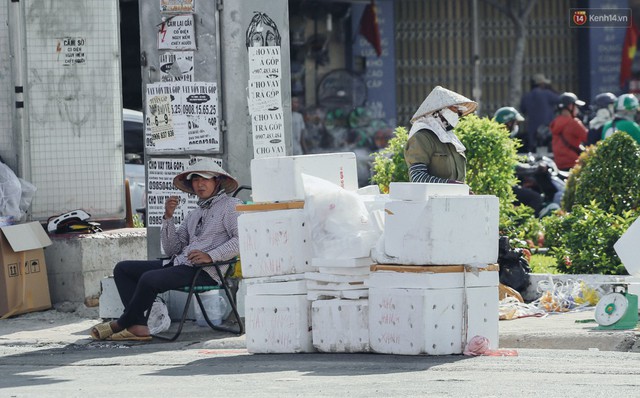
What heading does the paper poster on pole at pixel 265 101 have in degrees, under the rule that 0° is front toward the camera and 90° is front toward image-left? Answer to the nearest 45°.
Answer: approximately 0°

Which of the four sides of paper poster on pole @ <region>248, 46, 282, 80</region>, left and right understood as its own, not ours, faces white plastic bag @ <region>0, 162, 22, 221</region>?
right

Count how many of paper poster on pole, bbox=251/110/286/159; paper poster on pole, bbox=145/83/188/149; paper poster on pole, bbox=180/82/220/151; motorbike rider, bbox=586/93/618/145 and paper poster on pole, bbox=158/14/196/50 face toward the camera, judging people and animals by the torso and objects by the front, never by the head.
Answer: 4

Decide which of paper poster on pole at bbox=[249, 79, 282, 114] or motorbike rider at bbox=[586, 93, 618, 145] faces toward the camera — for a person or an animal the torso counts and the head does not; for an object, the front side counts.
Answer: the paper poster on pole

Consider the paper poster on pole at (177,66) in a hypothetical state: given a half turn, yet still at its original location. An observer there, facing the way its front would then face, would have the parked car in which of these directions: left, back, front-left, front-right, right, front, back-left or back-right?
front

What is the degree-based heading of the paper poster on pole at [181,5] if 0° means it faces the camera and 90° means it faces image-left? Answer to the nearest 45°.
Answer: approximately 0°

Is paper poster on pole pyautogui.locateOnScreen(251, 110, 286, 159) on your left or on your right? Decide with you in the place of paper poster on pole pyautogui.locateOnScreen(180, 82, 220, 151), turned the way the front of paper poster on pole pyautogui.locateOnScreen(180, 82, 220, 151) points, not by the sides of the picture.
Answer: on your left

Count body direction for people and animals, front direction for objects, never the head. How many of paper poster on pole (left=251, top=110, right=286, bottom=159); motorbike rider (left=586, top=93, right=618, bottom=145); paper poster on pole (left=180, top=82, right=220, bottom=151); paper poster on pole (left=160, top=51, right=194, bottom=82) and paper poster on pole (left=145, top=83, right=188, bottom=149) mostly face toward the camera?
4

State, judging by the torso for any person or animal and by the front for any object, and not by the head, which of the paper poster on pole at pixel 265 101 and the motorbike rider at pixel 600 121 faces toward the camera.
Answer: the paper poster on pole

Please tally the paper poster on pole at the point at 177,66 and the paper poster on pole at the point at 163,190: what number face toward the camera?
2

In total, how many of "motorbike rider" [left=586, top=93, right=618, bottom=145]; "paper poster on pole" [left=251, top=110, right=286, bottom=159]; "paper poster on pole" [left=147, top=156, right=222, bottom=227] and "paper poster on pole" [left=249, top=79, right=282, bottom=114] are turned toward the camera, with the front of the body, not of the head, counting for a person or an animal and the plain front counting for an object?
3

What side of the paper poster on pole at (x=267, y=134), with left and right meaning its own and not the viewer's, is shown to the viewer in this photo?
front

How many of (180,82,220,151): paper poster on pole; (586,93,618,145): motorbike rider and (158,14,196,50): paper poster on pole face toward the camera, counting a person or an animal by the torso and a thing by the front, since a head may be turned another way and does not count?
2
